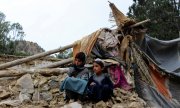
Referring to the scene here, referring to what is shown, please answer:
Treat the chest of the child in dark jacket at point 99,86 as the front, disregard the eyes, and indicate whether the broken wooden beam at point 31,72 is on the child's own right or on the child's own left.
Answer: on the child's own right

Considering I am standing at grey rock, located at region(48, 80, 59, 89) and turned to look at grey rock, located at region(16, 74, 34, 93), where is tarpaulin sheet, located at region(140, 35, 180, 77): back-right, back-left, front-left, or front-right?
back-right

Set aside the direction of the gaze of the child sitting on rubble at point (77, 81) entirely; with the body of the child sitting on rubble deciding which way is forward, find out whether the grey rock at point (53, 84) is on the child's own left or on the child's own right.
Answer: on the child's own right

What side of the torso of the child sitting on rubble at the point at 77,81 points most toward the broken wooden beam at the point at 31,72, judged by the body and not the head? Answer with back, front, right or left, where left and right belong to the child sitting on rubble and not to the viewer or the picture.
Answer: right

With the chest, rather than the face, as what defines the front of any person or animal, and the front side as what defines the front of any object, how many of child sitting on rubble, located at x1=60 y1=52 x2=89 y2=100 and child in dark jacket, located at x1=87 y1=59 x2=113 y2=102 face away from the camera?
0

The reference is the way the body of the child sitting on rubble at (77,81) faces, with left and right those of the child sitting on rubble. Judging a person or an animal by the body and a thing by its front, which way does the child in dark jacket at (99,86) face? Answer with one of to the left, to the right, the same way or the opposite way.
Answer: the same way

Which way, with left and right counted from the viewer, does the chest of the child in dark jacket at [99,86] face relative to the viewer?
facing the viewer and to the left of the viewer
